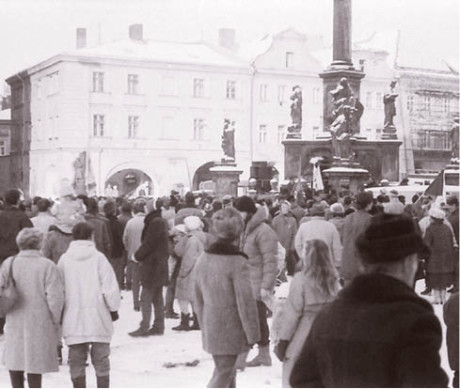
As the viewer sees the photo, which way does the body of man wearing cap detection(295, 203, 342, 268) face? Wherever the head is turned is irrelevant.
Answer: away from the camera

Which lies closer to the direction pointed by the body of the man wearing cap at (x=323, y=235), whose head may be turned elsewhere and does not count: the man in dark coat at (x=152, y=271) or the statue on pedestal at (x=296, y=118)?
the statue on pedestal

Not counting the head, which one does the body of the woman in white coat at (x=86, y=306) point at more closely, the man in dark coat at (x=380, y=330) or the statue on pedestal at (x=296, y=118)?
the statue on pedestal

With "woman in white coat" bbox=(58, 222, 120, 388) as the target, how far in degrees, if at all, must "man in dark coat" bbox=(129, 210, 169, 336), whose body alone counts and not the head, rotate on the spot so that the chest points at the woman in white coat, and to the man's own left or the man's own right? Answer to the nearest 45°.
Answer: approximately 90° to the man's own left

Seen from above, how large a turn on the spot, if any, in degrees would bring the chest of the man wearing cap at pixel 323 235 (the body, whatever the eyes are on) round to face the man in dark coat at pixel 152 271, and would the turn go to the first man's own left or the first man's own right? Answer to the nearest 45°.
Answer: approximately 90° to the first man's own left

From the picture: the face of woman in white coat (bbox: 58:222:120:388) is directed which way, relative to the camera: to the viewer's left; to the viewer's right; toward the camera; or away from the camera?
away from the camera

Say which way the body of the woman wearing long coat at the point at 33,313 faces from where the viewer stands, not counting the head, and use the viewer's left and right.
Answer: facing away from the viewer

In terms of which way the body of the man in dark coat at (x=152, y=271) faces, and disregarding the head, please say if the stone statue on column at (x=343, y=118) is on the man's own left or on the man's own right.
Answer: on the man's own right

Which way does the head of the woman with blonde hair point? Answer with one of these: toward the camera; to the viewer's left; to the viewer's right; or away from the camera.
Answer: away from the camera

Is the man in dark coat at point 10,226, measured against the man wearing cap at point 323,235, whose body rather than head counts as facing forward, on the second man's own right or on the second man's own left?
on the second man's own left

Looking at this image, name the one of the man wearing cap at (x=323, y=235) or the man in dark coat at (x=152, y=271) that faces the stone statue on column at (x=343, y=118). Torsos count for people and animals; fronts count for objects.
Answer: the man wearing cap
